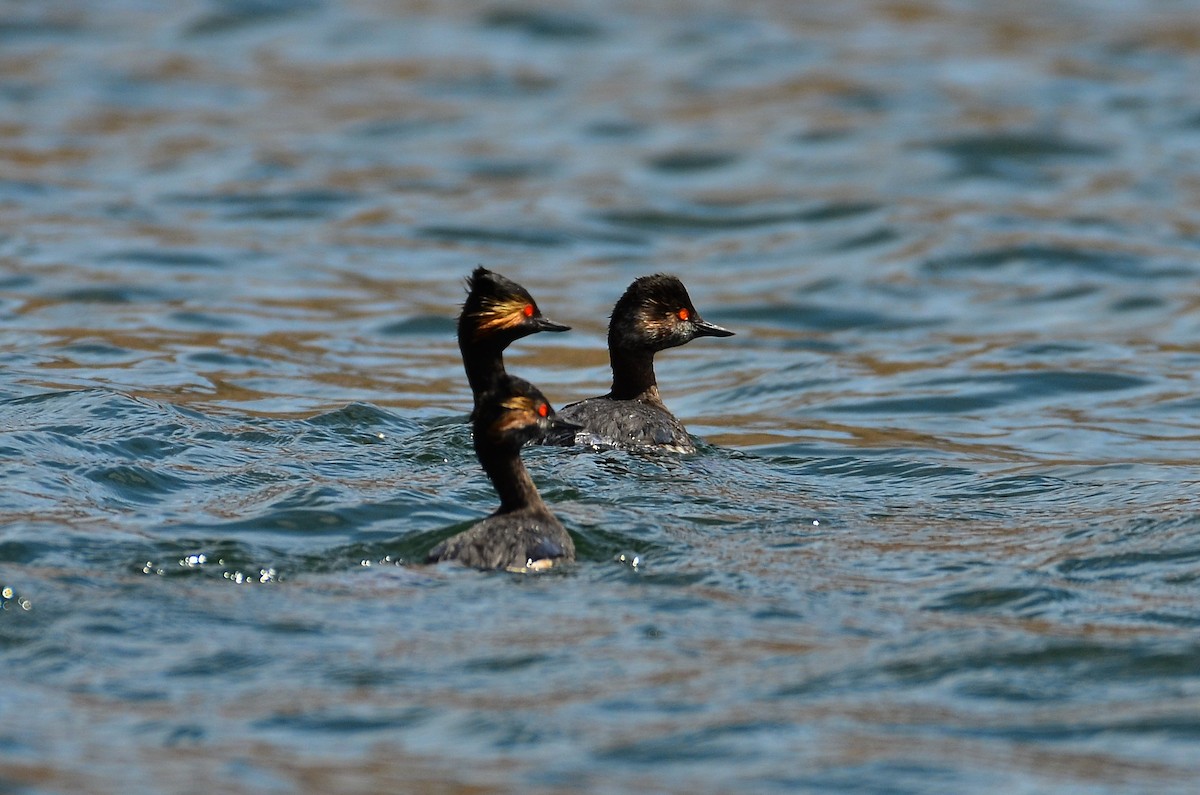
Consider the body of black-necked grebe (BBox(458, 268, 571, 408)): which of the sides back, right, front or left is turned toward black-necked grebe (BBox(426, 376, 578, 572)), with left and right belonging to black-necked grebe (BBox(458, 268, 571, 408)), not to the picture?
right

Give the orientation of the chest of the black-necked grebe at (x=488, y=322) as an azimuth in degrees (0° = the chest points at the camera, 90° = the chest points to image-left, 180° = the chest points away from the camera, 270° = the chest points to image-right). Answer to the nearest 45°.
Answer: approximately 270°

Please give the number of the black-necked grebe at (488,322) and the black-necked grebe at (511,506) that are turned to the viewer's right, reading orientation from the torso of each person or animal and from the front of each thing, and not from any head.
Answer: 2

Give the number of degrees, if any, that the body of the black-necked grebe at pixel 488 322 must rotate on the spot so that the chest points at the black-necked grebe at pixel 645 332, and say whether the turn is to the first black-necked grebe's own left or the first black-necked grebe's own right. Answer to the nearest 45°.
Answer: approximately 45° to the first black-necked grebe's own left

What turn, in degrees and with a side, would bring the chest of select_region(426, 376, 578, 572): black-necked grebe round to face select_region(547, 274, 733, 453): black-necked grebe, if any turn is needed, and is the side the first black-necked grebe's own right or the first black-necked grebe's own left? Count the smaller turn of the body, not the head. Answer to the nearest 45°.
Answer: approximately 90° to the first black-necked grebe's own left

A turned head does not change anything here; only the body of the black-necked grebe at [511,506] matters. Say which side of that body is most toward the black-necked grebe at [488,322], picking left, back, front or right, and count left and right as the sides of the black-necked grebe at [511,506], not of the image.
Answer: left
